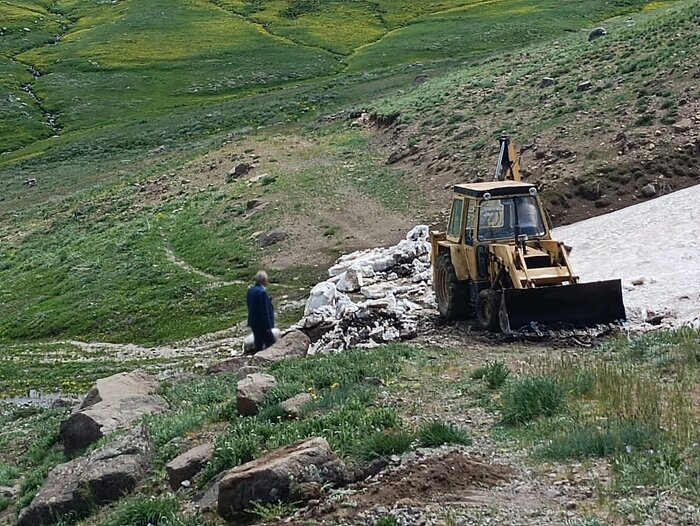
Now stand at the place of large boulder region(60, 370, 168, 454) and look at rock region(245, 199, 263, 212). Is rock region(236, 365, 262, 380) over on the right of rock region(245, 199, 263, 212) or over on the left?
right

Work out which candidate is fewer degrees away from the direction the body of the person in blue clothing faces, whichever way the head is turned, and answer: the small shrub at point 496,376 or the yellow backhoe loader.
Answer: the yellow backhoe loader

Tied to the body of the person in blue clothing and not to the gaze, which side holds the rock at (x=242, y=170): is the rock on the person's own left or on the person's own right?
on the person's own left

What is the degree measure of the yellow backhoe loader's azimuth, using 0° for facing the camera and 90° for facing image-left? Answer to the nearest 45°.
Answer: approximately 315°

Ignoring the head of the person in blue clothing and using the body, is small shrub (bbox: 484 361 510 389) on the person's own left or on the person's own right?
on the person's own right

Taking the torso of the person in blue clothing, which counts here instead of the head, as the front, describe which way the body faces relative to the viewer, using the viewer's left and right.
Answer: facing away from the viewer and to the right of the viewer

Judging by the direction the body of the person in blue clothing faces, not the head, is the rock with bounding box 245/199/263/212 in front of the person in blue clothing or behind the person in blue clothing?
in front

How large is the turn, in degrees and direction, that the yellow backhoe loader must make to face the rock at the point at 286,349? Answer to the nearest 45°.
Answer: approximately 135° to its right

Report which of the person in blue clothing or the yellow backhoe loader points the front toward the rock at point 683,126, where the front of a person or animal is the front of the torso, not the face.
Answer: the person in blue clothing

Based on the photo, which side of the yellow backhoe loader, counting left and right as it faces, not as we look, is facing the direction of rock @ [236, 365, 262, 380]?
right

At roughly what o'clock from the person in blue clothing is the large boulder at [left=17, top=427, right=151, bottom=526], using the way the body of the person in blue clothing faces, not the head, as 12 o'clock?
The large boulder is roughly at 5 o'clock from the person in blue clothing.

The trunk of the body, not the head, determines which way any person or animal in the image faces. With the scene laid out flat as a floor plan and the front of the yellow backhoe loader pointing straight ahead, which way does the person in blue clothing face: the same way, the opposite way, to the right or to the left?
to the left
